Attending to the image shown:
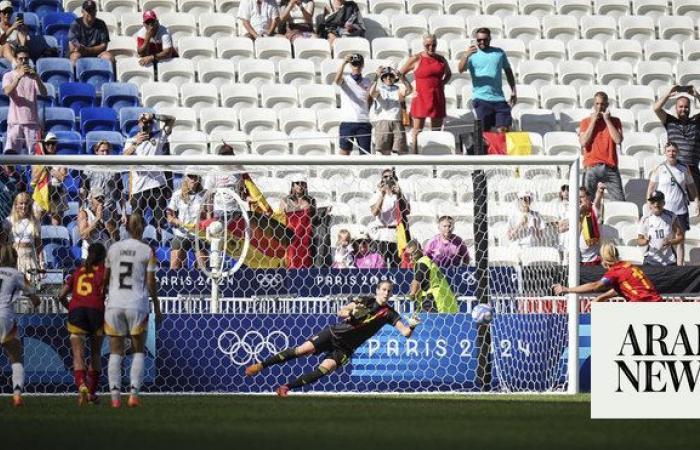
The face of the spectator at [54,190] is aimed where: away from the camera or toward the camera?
toward the camera

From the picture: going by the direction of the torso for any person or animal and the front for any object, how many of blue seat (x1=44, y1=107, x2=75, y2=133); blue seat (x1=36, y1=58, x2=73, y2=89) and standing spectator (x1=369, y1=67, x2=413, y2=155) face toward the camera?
3

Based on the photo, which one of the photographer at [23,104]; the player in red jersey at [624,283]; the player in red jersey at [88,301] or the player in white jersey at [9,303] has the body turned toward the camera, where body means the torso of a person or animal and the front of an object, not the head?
the photographer

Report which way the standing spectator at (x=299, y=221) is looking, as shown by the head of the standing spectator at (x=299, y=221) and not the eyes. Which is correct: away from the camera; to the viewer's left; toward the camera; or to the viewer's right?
toward the camera

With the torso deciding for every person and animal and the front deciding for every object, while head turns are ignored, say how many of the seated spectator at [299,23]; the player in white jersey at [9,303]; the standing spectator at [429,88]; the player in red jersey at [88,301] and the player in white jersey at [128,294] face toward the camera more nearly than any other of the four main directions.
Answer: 2

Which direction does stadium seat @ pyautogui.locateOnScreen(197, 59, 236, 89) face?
toward the camera

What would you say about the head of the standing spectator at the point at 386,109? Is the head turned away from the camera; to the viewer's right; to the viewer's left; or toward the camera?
toward the camera

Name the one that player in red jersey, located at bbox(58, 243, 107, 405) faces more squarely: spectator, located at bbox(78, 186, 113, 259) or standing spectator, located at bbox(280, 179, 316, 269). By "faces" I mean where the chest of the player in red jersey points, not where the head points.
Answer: the spectator

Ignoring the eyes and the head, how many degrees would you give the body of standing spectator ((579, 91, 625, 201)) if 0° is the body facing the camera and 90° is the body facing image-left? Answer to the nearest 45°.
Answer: approximately 0°

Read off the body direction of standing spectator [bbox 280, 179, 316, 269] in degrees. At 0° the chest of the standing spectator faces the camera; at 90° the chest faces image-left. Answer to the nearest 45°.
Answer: approximately 0°

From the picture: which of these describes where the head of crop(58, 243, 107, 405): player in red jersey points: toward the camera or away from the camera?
away from the camera

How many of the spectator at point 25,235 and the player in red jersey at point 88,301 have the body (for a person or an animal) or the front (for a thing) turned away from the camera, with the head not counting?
1

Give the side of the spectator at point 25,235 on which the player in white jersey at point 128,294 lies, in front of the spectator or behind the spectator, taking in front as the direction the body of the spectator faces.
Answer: in front

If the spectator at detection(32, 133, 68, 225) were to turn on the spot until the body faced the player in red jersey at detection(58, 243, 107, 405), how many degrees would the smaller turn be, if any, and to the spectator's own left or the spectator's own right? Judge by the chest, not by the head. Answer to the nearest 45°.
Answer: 0° — they already face them

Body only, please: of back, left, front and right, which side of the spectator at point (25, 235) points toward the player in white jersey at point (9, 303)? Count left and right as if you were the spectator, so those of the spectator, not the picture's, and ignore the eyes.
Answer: front

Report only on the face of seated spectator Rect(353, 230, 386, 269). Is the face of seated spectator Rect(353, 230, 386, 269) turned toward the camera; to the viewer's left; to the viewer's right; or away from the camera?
toward the camera

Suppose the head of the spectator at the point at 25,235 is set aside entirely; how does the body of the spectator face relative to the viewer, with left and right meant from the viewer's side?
facing the viewer

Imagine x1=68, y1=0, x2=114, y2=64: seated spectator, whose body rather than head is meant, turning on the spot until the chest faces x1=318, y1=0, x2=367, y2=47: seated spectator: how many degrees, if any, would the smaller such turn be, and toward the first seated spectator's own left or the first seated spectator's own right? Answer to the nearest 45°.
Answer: approximately 90° to the first seated spectator's own left

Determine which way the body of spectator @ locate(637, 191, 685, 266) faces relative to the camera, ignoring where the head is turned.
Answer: toward the camera
